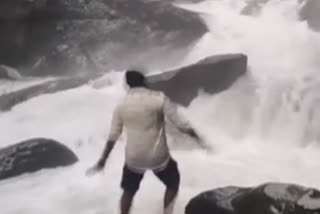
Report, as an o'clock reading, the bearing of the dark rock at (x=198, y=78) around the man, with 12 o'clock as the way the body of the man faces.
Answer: The dark rock is roughly at 12 o'clock from the man.

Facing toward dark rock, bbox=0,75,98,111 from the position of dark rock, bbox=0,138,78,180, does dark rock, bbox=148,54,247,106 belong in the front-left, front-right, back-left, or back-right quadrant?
front-right

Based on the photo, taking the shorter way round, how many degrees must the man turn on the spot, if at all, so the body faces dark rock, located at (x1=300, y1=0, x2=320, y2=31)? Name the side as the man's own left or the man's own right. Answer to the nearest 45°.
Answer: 0° — they already face it

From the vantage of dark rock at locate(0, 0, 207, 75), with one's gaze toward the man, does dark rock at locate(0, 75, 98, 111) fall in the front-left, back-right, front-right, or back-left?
front-right

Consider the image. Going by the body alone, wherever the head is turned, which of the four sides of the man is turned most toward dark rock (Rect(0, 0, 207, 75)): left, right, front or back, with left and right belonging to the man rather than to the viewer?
front

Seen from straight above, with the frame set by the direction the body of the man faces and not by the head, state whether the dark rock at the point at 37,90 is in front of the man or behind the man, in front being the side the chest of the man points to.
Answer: in front

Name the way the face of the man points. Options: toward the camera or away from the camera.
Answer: away from the camera

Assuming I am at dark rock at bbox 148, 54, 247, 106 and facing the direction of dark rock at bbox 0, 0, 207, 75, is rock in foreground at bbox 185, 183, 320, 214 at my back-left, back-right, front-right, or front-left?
back-left

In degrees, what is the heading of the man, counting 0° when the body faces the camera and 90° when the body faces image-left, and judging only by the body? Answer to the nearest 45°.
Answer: approximately 180°

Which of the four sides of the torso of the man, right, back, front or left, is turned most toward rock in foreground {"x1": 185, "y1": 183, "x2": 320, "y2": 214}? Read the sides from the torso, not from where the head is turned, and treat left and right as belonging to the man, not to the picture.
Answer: right
